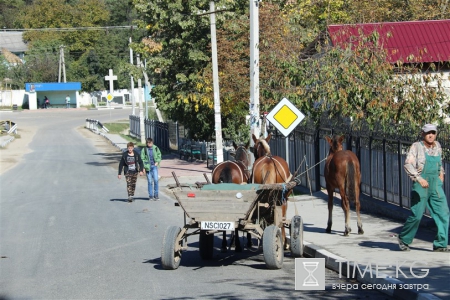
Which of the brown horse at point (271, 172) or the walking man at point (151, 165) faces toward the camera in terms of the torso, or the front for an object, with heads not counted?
the walking man

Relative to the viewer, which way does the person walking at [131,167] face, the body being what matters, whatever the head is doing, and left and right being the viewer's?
facing the viewer

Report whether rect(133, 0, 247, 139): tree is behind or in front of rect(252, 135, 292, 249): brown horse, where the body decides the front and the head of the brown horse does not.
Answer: in front

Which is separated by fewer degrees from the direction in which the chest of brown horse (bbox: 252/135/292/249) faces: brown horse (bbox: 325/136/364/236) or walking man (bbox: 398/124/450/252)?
the brown horse

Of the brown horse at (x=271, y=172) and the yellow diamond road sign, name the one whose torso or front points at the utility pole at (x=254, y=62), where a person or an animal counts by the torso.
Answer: the brown horse

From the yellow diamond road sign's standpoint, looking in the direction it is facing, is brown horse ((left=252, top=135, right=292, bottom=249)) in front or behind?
in front

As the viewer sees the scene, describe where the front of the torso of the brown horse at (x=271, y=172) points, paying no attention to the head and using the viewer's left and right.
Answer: facing away from the viewer

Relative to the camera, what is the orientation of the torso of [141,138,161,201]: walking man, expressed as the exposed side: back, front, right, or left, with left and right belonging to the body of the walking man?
front

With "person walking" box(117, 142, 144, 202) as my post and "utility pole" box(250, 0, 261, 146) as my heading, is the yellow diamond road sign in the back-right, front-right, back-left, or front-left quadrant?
front-right

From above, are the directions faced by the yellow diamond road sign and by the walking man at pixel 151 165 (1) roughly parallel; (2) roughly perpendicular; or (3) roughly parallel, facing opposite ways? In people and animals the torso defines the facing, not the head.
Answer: roughly parallel

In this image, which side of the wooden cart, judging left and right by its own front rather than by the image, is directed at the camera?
back

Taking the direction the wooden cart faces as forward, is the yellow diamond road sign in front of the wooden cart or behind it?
in front

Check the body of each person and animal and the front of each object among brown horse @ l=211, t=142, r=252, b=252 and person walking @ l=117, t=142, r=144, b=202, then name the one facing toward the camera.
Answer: the person walking

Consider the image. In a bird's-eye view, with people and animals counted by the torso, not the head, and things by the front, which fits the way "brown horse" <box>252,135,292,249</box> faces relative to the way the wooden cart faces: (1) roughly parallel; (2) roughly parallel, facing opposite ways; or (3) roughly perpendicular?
roughly parallel

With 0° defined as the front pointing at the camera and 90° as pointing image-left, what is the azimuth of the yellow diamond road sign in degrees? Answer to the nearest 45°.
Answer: approximately 0°

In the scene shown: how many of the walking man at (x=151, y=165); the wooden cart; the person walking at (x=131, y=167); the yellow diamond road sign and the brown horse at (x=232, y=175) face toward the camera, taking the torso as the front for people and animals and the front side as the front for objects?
3

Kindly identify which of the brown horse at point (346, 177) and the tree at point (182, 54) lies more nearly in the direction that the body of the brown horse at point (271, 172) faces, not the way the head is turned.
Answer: the tree

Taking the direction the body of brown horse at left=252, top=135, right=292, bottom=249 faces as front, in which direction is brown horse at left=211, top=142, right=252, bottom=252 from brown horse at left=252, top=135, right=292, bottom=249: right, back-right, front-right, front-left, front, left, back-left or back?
left
